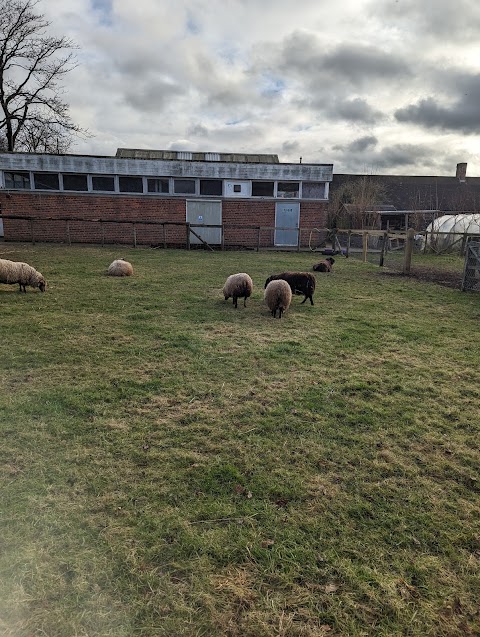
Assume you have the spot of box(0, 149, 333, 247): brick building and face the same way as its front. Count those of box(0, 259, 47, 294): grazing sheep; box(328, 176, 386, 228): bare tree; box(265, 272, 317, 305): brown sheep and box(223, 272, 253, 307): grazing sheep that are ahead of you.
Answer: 3

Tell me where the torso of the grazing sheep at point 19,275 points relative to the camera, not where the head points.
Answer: to the viewer's right

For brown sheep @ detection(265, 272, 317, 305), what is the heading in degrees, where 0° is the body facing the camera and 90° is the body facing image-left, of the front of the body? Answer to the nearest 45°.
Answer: approximately 90°

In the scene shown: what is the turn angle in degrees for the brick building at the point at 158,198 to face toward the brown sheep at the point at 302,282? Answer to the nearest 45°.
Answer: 0° — it already faces it

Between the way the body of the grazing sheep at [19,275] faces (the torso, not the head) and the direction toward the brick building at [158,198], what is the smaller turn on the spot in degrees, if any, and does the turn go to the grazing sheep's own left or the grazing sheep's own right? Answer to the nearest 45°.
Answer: approximately 45° to the grazing sheep's own left

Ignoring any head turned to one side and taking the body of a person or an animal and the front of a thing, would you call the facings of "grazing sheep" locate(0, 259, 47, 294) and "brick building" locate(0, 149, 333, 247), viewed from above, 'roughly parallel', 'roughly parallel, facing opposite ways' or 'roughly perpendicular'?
roughly perpendicular

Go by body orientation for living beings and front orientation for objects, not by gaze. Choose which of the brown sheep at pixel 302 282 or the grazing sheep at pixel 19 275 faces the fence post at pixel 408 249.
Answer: the grazing sheep
